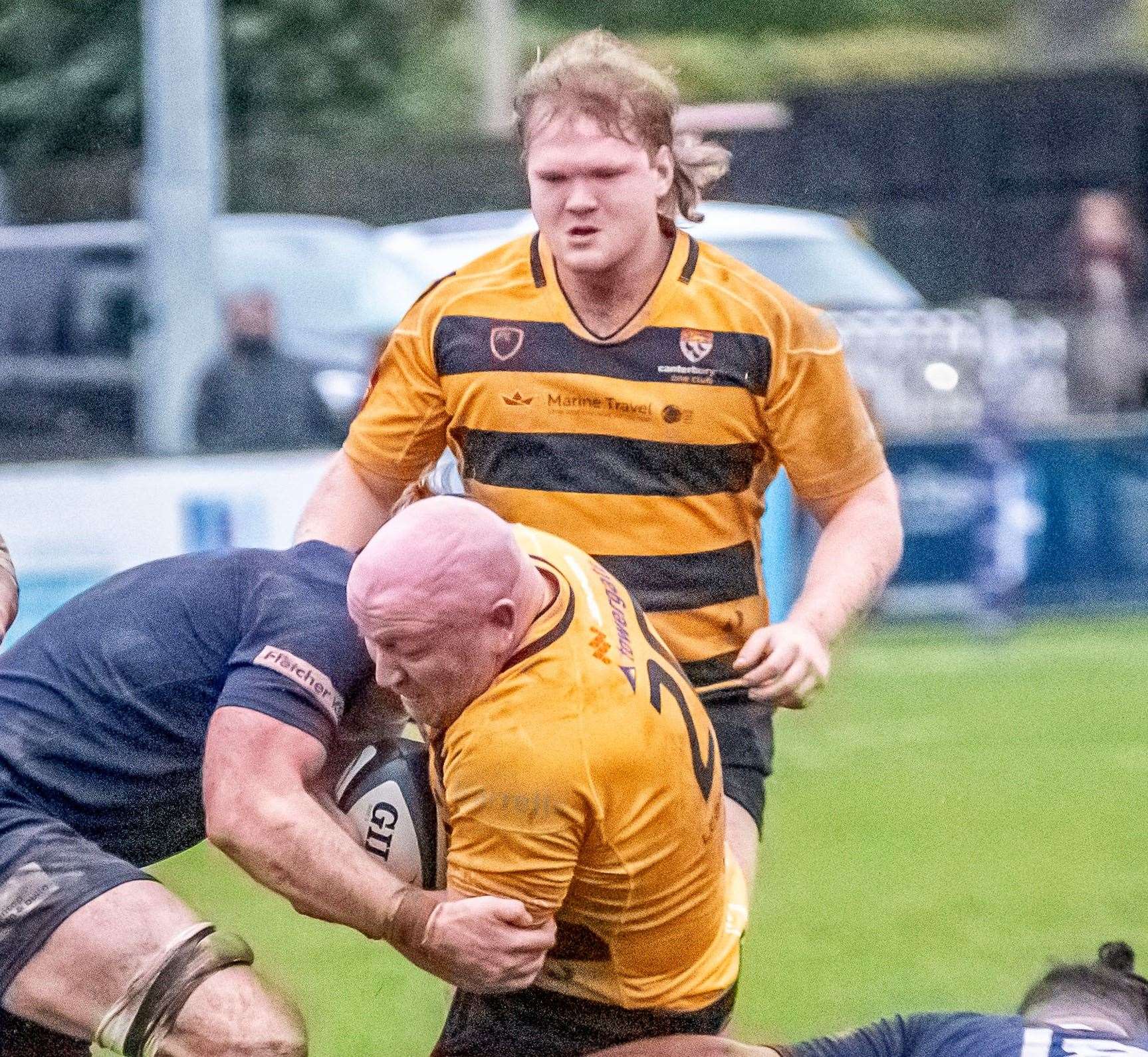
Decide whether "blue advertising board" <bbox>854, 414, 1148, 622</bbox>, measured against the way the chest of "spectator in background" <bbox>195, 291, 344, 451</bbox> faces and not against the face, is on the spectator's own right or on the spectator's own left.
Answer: on the spectator's own left

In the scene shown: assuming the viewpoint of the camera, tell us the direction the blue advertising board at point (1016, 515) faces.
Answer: facing the viewer

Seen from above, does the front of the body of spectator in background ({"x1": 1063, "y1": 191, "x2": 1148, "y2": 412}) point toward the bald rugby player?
yes

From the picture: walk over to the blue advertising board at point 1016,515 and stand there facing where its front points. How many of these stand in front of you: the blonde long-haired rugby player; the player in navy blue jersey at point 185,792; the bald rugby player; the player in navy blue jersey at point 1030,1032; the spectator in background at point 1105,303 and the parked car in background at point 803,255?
4

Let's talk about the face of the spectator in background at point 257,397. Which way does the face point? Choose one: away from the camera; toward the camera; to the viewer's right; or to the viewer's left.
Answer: toward the camera

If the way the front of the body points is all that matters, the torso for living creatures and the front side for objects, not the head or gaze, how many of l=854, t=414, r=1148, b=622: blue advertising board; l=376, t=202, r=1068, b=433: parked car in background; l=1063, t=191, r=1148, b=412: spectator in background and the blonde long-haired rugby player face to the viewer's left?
0

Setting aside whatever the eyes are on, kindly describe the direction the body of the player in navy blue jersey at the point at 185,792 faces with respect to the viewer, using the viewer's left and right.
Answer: facing to the right of the viewer

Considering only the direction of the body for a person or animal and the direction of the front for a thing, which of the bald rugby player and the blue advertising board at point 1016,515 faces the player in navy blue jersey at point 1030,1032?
the blue advertising board

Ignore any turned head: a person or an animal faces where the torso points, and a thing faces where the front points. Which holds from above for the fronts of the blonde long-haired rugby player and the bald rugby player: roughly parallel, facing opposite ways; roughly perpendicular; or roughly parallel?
roughly perpendicular

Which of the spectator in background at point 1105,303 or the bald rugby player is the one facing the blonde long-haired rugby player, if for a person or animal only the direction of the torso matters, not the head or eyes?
the spectator in background

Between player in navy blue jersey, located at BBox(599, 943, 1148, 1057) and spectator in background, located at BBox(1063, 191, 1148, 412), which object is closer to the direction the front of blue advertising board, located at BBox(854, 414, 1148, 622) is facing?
the player in navy blue jersey

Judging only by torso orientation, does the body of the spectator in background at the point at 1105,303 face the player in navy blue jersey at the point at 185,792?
yes

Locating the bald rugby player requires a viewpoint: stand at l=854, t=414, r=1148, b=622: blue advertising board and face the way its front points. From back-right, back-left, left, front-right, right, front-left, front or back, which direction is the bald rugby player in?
front

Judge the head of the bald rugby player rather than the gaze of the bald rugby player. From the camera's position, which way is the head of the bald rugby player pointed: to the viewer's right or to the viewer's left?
to the viewer's left

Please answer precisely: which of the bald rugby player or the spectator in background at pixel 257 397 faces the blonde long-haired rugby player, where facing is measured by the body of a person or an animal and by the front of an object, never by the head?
the spectator in background

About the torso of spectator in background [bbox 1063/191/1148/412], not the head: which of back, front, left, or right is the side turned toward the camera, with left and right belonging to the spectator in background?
front

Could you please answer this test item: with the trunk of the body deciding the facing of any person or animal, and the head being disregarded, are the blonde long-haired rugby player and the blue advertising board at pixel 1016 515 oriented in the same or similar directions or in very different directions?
same or similar directions

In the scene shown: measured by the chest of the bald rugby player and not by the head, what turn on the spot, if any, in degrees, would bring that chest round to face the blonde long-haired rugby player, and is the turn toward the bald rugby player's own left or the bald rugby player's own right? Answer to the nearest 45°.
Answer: approximately 90° to the bald rugby player's own right
